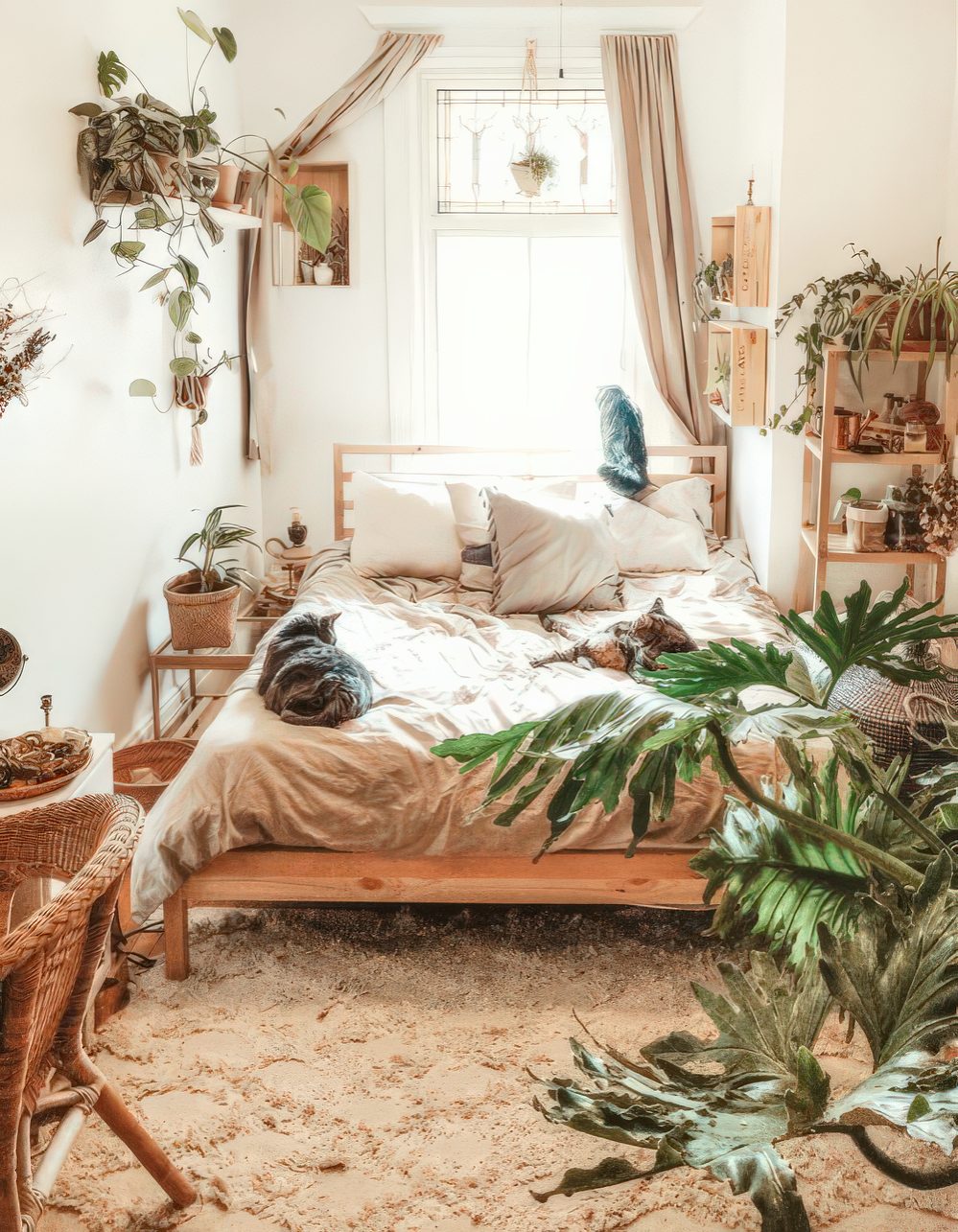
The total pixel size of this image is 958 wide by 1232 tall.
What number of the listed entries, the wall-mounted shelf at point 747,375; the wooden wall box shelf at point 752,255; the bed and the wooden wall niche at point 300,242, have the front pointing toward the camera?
2

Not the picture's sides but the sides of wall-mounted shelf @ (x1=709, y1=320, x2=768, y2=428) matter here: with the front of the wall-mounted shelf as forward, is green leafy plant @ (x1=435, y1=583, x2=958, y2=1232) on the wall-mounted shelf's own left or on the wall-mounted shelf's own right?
on the wall-mounted shelf's own left

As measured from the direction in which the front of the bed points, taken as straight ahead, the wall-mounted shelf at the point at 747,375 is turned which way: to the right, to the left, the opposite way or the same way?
to the right

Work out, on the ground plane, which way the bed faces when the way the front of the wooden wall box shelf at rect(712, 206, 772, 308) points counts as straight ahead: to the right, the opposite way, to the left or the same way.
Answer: to the left

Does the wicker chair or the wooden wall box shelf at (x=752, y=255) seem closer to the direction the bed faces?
the wicker chair

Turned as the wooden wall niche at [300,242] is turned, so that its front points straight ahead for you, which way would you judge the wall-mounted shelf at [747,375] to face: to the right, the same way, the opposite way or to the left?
to the right

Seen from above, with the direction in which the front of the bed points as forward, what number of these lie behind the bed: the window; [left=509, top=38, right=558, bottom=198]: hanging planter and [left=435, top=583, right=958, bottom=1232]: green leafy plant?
2

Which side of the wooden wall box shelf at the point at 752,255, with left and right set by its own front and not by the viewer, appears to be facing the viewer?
left

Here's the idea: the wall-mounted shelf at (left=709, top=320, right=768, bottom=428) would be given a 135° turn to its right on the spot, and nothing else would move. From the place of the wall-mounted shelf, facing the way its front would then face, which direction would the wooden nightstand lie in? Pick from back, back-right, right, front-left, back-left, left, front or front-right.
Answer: back-left

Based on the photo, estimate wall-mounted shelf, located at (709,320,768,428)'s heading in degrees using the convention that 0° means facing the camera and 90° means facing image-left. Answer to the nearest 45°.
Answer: approximately 90°

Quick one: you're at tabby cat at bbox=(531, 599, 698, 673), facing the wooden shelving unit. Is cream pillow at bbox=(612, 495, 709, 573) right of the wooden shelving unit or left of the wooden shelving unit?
left

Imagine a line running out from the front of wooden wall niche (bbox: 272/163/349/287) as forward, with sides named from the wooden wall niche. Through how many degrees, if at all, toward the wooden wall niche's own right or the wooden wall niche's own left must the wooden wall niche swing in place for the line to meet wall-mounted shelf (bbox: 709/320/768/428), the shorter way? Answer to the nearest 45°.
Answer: approximately 45° to the wooden wall niche's own left

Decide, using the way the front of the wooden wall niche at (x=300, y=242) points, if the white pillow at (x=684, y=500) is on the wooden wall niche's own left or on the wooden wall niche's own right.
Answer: on the wooden wall niche's own left

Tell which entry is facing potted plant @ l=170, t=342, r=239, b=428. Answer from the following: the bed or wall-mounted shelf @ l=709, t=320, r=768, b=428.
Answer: the wall-mounted shelf

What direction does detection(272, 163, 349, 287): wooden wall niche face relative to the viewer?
toward the camera

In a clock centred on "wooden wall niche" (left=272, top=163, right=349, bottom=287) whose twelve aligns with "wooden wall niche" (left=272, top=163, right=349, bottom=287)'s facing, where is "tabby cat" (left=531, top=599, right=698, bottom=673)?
The tabby cat is roughly at 11 o'clock from the wooden wall niche.
